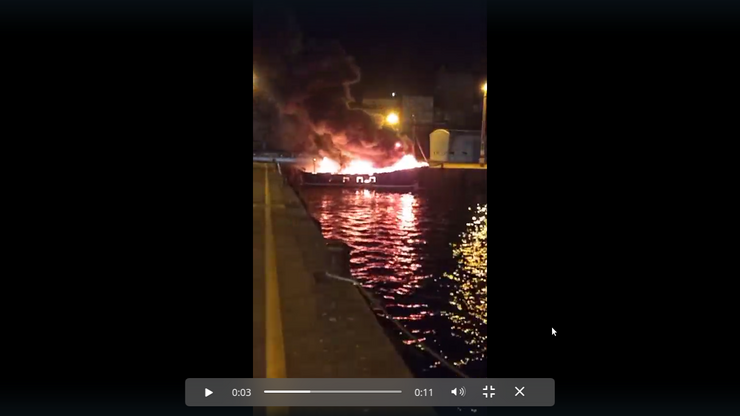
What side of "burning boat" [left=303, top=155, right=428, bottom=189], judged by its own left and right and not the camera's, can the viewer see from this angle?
right

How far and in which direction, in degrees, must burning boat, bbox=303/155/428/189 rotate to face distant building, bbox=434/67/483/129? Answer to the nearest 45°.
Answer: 0° — it already faces it

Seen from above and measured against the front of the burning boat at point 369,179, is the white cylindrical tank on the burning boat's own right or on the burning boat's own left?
on the burning boat's own left
